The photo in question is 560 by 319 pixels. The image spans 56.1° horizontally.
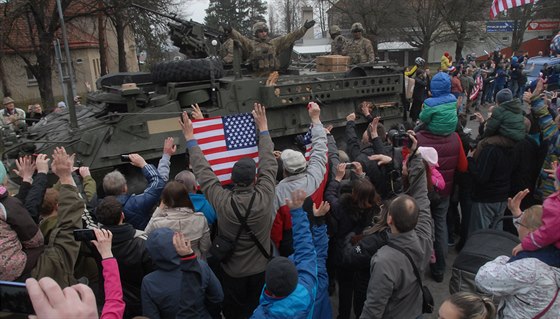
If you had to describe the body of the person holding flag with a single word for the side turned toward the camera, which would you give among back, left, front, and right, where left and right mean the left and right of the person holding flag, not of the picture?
back

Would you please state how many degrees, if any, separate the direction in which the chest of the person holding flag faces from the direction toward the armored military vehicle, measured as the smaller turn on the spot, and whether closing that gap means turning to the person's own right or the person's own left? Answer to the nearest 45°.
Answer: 0° — they already face it

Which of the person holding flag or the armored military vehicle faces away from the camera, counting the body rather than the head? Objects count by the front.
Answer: the person holding flag

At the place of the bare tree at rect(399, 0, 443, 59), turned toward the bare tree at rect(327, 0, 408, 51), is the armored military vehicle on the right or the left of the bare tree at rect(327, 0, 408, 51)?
left

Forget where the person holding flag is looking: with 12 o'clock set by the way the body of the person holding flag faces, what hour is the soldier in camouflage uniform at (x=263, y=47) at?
The soldier in camouflage uniform is roughly at 12 o'clock from the person holding flag.

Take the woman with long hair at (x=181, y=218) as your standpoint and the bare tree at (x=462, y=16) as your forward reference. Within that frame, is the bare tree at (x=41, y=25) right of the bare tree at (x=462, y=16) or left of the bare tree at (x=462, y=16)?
left

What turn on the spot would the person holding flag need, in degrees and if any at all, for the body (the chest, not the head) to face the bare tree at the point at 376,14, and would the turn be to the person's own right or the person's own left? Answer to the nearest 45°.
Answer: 0° — they already face it

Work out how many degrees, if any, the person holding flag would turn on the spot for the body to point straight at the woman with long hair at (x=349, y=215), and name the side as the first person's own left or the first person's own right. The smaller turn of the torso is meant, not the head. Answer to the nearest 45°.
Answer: approximately 45° to the first person's own right

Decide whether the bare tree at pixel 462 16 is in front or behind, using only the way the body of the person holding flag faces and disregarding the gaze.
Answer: in front

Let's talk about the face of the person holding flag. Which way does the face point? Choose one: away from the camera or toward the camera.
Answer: away from the camera

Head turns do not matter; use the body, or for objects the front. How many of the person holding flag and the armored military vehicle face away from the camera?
1
